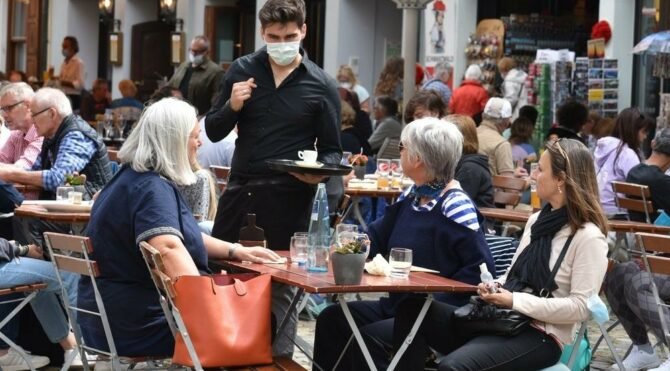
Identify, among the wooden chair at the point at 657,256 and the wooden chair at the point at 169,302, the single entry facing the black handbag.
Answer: the wooden chair at the point at 169,302

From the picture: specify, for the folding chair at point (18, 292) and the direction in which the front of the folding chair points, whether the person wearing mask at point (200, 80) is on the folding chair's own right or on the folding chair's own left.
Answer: on the folding chair's own left

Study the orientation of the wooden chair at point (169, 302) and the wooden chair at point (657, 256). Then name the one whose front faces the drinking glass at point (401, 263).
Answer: the wooden chair at point (169, 302)

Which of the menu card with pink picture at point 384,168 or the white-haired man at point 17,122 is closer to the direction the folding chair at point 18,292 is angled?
the menu card with pink picture

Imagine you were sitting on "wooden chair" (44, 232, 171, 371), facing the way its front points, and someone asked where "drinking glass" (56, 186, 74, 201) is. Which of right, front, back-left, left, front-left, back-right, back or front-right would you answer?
front-left

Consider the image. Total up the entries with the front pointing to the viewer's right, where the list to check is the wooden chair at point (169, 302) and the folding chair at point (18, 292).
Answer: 2

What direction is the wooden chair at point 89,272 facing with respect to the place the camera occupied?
facing away from the viewer and to the right of the viewer

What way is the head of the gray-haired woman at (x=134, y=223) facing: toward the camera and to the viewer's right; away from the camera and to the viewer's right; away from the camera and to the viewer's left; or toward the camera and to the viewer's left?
away from the camera and to the viewer's right

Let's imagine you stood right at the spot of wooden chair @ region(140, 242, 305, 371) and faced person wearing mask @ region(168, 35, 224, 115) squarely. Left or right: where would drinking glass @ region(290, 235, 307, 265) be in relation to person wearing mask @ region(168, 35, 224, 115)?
right

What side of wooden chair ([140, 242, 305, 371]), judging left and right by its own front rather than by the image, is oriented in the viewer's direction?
right

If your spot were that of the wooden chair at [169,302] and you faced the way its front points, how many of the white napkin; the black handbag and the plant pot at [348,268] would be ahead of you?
3

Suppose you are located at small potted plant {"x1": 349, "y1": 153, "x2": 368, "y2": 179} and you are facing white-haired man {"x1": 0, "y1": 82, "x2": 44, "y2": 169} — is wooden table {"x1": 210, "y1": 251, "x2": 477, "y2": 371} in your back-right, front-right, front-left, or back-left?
front-left

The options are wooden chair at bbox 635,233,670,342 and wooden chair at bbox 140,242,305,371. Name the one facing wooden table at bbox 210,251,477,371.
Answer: wooden chair at bbox 140,242,305,371

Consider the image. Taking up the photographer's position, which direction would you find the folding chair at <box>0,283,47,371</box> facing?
facing to the right of the viewer

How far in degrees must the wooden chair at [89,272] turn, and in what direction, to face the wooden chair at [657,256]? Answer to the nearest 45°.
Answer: approximately 45° to its right

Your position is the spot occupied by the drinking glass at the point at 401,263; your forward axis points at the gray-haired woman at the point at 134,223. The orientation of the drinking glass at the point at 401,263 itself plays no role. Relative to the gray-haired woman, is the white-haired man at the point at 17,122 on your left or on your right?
right

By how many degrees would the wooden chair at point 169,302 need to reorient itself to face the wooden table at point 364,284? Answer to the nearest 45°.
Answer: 0° — it already faces it

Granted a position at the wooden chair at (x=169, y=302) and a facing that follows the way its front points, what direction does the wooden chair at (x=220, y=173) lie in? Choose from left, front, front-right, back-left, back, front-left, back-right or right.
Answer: left
